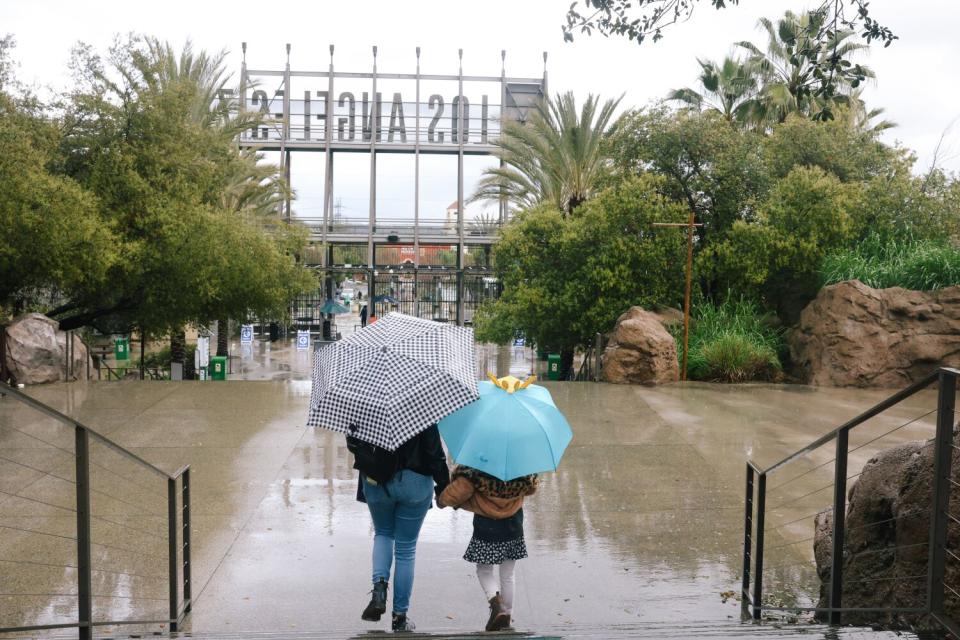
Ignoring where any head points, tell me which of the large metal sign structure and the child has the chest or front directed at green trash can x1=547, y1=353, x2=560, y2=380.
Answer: the child

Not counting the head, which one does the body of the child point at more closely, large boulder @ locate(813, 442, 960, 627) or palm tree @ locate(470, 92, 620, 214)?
the palm tree

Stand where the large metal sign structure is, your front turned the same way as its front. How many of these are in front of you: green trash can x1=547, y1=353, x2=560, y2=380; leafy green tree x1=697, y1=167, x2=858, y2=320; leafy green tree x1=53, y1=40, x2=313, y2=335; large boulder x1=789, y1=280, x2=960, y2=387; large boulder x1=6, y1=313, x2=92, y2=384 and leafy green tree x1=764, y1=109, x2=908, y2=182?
0

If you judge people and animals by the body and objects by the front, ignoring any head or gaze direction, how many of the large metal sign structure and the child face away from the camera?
2

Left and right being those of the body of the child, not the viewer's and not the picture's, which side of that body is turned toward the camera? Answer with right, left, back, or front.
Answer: back

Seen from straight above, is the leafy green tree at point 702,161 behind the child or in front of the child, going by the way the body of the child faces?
in front

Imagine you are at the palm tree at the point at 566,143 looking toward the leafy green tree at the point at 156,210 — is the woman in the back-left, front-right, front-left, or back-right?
front-left

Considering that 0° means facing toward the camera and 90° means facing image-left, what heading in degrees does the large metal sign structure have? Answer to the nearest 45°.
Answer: approximately 180°

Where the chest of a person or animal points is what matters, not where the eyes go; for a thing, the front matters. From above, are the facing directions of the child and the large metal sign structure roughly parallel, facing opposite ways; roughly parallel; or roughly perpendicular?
roughly parallel

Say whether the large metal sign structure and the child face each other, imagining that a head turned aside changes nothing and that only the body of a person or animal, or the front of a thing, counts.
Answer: no

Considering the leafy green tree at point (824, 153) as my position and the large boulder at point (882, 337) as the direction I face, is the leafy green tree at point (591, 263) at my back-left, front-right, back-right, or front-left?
front-right

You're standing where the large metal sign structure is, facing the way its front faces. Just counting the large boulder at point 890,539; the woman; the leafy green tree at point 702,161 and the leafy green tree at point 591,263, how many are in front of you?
0

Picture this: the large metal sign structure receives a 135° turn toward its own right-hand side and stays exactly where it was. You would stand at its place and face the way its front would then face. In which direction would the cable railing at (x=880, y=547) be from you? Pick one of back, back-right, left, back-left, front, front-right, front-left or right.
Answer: front-right

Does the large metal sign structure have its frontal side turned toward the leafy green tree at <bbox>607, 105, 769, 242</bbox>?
no

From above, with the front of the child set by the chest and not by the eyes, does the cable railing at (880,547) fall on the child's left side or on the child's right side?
on the child's right side

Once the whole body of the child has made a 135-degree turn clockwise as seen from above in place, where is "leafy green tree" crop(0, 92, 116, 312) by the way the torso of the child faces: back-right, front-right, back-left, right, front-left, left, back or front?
back

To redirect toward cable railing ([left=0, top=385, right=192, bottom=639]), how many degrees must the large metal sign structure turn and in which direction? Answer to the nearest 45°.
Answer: approximately 180°

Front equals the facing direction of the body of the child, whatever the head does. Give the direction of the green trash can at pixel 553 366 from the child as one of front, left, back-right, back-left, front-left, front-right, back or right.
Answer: front
